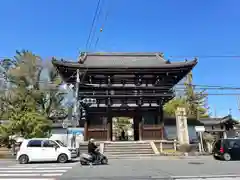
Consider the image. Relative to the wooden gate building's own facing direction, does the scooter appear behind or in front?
in front

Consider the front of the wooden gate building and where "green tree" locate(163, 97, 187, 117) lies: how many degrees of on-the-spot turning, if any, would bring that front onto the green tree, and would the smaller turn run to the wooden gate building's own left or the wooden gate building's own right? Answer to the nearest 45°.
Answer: approximately 135° to the wooden gate building's own left

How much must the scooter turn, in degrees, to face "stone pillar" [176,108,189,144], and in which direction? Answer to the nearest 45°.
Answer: approximately 45° to its left

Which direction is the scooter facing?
to the viewer's right

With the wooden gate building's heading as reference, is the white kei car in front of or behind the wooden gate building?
in front

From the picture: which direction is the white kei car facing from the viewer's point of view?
to the viewer's right
